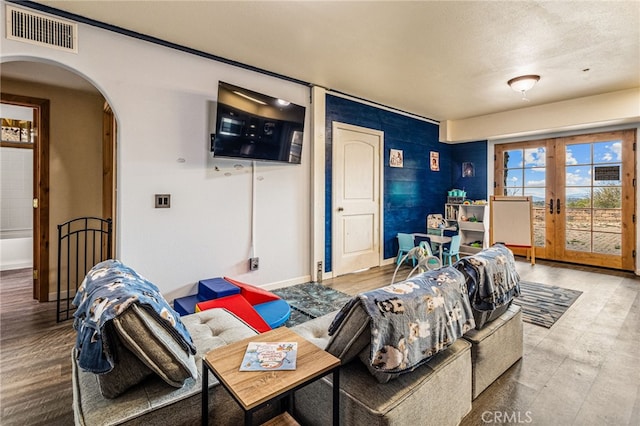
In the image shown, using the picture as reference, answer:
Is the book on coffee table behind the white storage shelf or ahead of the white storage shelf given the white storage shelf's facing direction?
ahead

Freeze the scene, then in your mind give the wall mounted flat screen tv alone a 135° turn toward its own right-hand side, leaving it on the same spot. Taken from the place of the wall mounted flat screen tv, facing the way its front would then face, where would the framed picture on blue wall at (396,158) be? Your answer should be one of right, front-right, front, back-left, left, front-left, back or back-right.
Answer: back-right

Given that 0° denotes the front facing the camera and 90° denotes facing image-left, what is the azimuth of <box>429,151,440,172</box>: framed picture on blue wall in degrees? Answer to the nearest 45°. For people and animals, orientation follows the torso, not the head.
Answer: approximately 315°

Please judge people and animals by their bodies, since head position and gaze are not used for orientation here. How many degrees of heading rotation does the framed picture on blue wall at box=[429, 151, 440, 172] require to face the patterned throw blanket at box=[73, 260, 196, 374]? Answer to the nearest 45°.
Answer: approximately 45° to its right

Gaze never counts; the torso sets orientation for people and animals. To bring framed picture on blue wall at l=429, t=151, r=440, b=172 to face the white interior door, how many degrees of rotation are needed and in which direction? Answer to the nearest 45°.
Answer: approximately 90° to its right

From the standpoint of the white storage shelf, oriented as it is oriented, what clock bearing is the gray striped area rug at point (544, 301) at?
The gray striped area rug is roughly at 10 o'clock from the white storage shelf.

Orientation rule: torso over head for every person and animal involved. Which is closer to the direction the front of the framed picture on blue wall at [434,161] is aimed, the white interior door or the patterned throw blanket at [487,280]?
the patterned throw blanket

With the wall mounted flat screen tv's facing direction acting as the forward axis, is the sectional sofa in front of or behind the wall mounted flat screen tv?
in front
